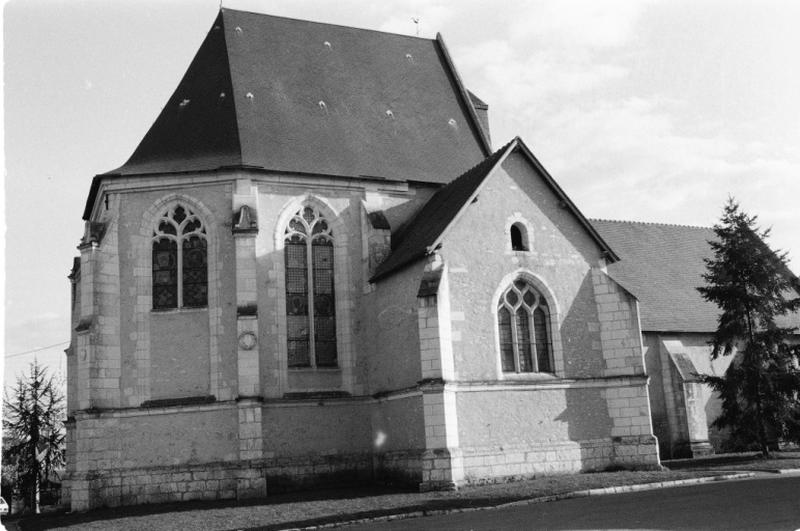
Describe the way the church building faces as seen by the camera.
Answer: facing away from the viewer and to the right of the viewer

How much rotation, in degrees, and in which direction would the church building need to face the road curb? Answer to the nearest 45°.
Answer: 0° — it already faces it

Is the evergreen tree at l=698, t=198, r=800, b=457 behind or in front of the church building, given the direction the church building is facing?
in front
